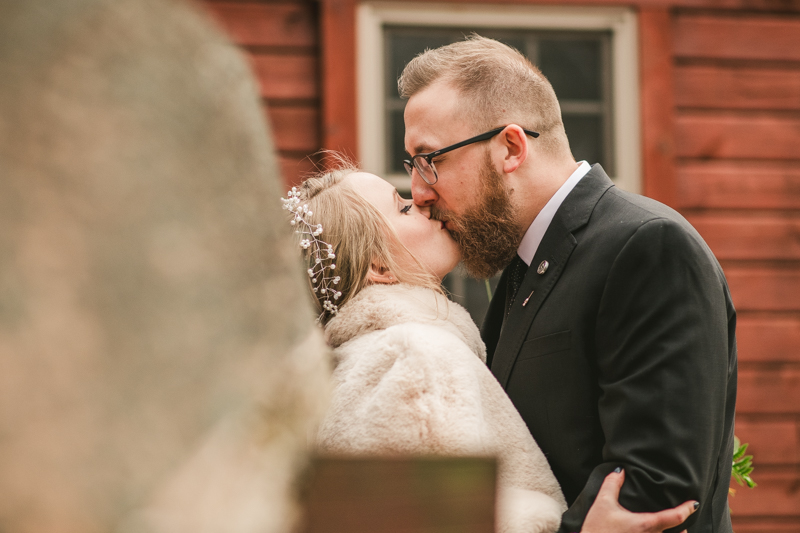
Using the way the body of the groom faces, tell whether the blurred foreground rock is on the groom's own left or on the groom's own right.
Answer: on the groom's own left

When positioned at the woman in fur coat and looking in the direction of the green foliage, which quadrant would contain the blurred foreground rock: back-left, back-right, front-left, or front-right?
back-right

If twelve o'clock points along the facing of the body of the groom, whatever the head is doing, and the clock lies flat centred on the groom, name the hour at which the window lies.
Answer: The window is roughly at 3 o'clock from the groom.

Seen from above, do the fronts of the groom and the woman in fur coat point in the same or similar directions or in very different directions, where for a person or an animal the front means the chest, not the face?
very different directions

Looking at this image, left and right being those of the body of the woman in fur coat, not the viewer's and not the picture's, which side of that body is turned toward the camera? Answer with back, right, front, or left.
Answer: right

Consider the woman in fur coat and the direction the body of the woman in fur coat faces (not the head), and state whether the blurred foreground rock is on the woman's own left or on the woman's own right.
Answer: on the woman's own right

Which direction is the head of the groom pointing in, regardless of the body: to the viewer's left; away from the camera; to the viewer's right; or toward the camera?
to the viewer's left

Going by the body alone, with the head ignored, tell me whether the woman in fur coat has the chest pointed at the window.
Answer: no

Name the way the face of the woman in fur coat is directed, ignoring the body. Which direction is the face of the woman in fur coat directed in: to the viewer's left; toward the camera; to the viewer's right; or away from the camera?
to the viewer's right

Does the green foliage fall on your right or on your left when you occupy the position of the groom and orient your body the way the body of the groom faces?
on your right

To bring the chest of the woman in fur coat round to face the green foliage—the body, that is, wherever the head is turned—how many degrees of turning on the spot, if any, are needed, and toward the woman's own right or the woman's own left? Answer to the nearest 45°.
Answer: approximately 45° to the woman's own left

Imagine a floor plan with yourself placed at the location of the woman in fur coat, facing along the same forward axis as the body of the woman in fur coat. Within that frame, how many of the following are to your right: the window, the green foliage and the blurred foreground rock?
1

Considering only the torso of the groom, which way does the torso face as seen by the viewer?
to the viewer's left

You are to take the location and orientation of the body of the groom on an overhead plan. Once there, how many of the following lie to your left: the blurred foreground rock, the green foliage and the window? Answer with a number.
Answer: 1
